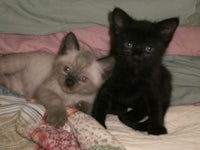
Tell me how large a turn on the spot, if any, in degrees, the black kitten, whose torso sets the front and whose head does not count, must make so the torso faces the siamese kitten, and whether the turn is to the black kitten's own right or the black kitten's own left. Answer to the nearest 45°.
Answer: approximately 90° to the black kitten's own right

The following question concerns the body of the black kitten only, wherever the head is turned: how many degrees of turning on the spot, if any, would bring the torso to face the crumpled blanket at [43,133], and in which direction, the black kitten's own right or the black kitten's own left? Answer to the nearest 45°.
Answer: approximately 45° to the black kitten's own right

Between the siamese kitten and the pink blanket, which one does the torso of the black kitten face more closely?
the siamese kitten

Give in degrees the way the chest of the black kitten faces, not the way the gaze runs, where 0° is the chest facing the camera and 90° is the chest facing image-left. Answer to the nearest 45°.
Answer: approximately 0°

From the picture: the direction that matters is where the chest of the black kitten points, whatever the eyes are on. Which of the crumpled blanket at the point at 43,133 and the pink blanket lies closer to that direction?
the crumpled blanket
